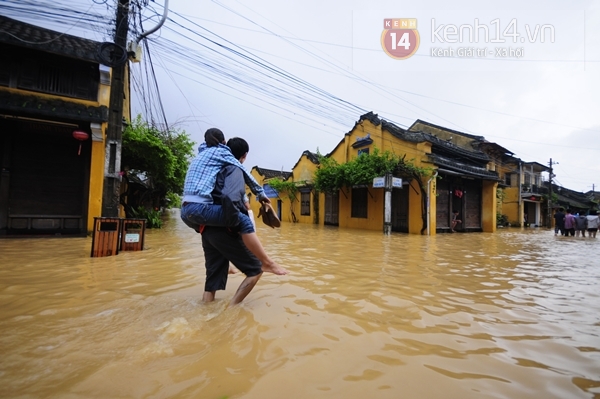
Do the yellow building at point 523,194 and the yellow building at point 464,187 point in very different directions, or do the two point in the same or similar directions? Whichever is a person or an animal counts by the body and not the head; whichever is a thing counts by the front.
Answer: same or similar directions

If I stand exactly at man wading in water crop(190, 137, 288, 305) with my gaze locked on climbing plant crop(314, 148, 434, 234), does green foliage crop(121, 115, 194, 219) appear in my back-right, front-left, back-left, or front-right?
front-left

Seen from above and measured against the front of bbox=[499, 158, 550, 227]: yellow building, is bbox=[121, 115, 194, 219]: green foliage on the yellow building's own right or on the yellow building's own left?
on the yellow building's own right

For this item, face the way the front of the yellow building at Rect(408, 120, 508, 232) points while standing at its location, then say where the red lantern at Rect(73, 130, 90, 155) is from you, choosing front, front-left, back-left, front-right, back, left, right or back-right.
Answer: right

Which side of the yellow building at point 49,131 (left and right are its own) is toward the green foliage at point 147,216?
left

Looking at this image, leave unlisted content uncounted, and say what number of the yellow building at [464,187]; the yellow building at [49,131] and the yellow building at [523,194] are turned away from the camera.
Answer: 0

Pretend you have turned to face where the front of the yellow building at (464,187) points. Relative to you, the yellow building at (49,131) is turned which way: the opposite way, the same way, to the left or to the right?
the same way

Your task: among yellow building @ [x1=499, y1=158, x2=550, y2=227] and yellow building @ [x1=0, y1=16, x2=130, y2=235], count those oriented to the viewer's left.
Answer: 0

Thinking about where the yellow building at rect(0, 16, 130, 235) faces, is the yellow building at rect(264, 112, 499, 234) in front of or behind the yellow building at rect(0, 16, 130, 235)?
in front

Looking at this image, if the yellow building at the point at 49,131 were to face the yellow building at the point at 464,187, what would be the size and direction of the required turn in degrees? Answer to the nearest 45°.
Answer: approximately 45° to its left

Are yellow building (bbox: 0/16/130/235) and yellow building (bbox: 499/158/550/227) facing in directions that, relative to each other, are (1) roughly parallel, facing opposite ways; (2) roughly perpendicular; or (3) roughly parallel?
roughly parallel

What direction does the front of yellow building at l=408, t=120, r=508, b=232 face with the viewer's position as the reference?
facing the viewer and to the right of the viewer

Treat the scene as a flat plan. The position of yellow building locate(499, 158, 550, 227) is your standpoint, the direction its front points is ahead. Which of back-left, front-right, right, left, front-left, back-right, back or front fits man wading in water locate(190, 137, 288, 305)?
front-right

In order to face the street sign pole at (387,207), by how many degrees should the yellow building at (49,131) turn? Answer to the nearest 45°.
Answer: approximately 45° to its left
